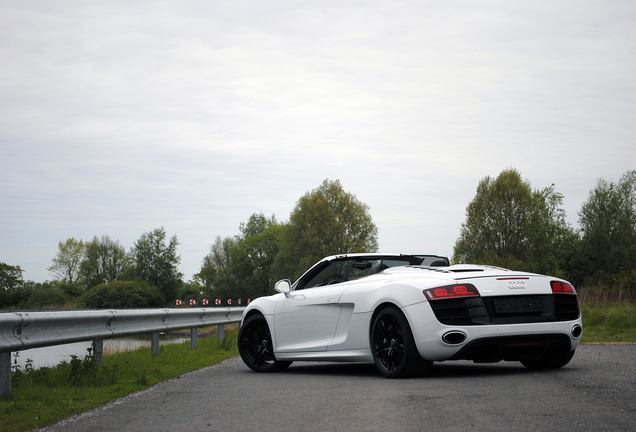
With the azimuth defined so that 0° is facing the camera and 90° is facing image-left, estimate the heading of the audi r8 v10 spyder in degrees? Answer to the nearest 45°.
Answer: approximately 135°
